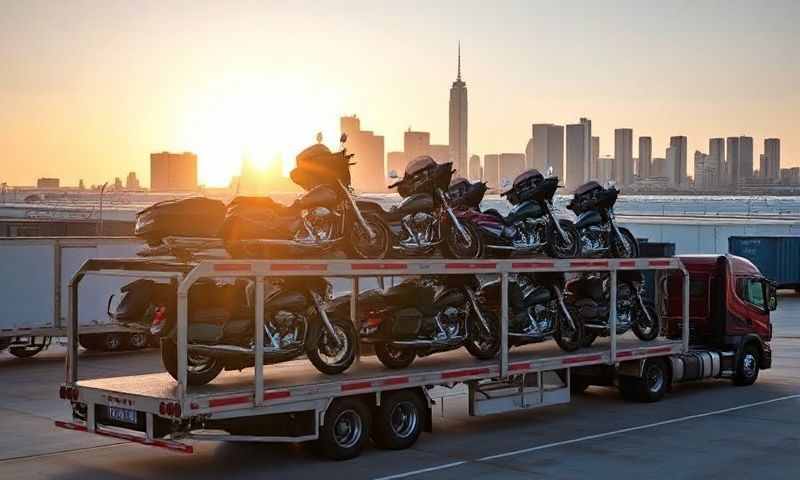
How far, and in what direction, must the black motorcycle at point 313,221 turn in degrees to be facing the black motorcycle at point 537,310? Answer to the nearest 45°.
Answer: approximately 45° to its left

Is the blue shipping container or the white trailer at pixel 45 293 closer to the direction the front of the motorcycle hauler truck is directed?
the blue shipping container

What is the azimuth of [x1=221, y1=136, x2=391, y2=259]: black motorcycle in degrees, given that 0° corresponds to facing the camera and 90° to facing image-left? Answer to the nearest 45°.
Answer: approximately 270°

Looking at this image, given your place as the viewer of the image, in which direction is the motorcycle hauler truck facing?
facing away from the viewer and to the right of the viewer

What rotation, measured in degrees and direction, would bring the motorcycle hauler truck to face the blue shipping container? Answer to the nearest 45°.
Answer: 0° — it already faces it
